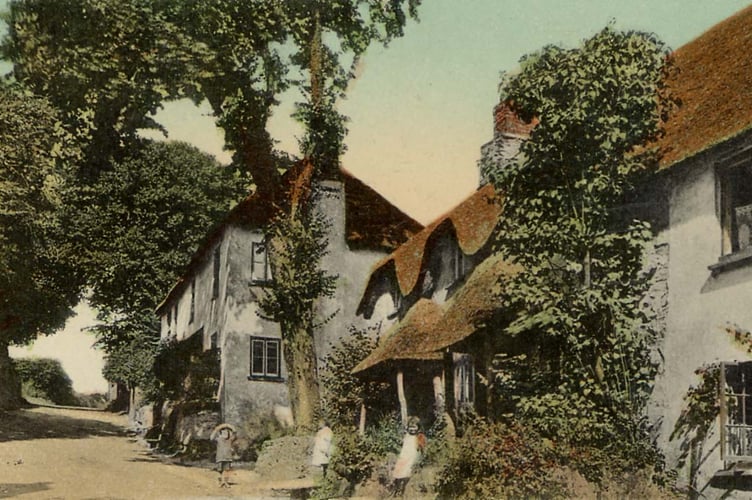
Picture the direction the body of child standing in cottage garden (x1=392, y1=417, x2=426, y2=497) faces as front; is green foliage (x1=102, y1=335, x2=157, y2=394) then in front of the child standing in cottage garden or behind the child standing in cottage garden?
behind

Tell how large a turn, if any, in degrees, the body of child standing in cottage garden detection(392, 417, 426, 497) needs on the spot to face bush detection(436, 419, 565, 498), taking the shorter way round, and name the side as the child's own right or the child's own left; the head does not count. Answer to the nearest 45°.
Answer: approximately 45° to the child's own left

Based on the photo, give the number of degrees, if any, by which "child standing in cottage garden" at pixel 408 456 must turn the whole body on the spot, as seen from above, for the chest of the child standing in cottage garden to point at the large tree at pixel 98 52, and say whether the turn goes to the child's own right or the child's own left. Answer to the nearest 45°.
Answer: approximately 135° to the child's own right

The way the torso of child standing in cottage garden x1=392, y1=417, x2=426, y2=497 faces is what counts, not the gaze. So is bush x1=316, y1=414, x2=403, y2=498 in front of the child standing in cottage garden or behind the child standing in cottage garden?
in front

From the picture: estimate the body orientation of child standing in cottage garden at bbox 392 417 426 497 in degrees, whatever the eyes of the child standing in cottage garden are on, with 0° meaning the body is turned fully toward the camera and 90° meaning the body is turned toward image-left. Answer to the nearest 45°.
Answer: approximately 0°

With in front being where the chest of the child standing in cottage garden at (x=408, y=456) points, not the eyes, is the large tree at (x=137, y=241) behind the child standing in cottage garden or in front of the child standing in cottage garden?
behind

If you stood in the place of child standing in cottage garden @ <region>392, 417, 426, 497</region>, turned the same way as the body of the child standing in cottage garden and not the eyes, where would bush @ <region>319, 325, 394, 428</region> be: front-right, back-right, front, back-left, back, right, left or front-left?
back

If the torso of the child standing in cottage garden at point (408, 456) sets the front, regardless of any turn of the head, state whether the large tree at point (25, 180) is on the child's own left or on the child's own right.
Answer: on the child's own right
